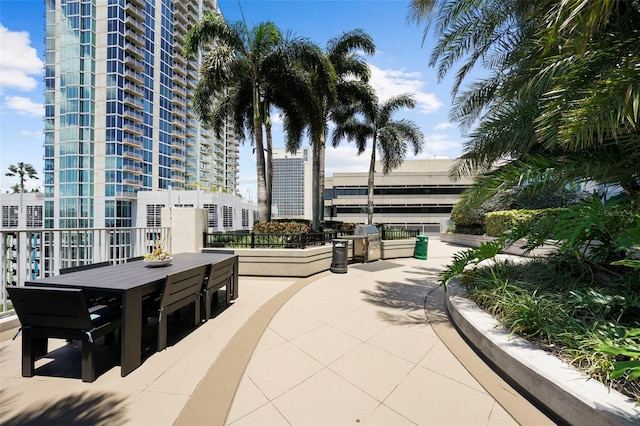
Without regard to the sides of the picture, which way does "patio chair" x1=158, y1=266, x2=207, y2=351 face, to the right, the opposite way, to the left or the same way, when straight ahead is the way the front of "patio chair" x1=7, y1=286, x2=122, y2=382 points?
to the left

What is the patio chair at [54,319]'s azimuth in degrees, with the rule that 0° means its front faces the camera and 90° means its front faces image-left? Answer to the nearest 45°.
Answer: approximately 225°

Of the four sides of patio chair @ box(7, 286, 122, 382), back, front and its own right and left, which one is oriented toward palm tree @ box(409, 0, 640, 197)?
right

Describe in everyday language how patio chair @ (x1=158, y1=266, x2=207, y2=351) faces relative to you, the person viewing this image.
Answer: facing away from the viewer and to the left of the viewer

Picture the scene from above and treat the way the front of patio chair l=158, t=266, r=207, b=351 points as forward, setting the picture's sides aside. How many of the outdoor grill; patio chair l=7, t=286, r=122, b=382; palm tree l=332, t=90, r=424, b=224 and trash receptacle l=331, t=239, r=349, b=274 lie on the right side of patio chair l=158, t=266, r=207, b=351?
3

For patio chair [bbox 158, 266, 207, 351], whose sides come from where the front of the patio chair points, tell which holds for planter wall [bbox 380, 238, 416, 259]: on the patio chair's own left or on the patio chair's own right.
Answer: on the patio chair's own right
